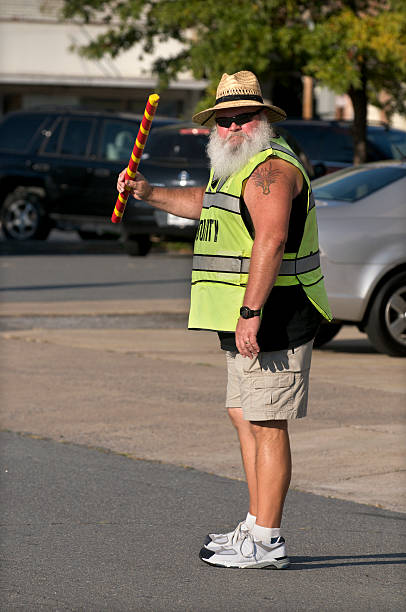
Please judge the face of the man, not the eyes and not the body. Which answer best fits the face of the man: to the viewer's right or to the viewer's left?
to the viewer's left

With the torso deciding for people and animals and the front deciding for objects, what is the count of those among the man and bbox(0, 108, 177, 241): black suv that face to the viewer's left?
1

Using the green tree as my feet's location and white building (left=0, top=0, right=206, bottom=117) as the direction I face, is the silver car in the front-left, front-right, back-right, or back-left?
back-left

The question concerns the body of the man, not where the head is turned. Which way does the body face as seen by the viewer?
to the viewer's left
